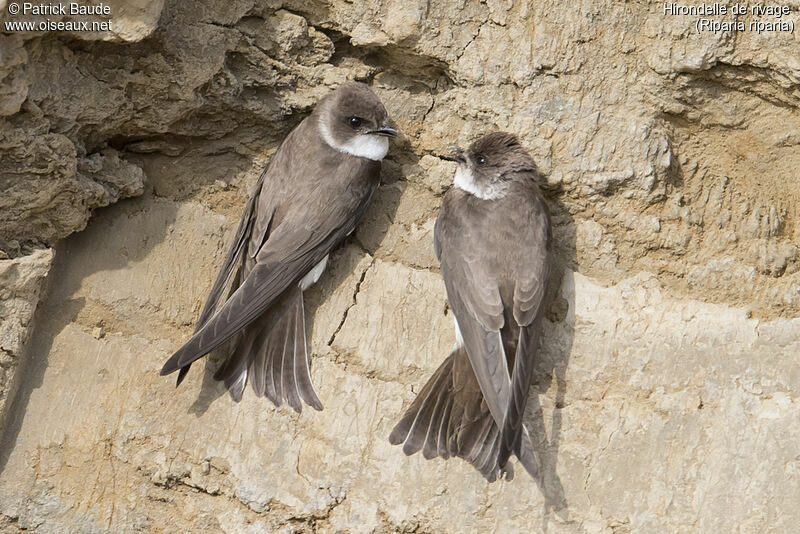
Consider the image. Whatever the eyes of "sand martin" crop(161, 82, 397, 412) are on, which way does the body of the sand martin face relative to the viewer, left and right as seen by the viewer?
facing away from the viewer and to the right of the viewer
